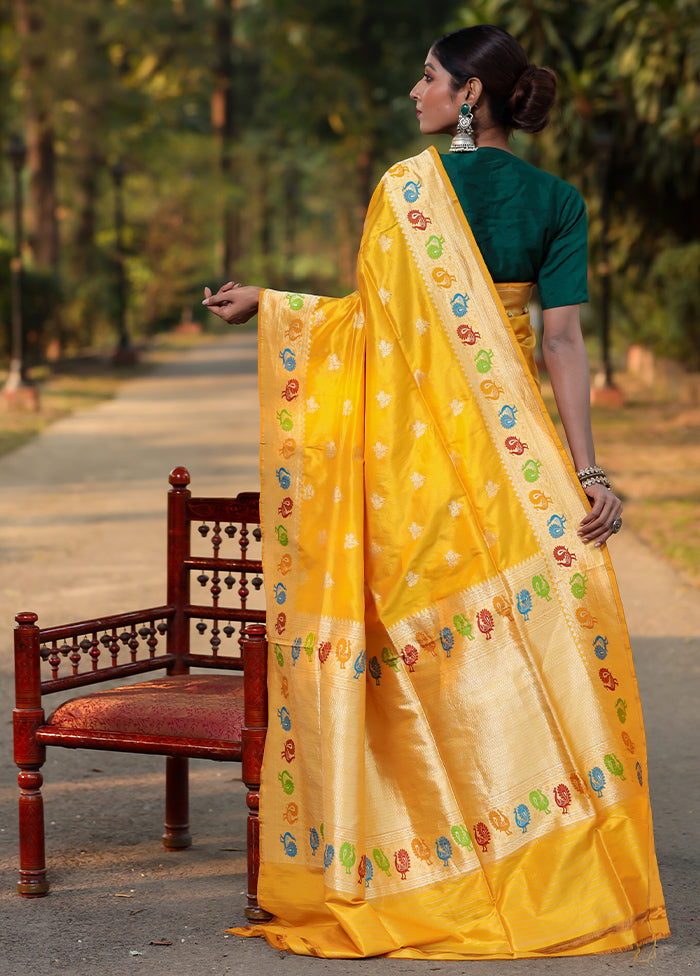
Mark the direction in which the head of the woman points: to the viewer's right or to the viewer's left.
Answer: to the viewer's left

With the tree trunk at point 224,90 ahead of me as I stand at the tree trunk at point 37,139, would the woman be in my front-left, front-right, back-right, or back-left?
back-right

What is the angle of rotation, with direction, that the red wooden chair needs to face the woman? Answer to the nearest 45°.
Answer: approximately 90° to its left

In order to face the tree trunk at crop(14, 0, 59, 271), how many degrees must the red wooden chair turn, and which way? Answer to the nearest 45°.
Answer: approximately 135° to its right

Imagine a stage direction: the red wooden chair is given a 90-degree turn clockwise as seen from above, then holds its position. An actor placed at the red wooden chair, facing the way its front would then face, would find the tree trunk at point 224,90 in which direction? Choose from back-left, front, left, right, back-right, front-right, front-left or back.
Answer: front-right

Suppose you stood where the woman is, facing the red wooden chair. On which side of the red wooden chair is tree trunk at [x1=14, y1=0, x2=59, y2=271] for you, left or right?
right

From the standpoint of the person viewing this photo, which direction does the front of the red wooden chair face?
facing the viewer and to the left of the viewer
